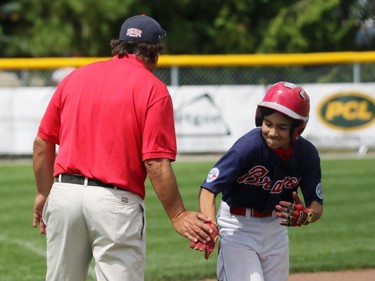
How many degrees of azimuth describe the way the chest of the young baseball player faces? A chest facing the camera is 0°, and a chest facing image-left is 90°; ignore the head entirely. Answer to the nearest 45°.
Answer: approximately 0°

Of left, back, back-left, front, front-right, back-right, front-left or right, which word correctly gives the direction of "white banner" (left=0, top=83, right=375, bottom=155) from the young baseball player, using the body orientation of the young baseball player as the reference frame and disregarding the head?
back

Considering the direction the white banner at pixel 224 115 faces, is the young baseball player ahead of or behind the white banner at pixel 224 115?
ahead

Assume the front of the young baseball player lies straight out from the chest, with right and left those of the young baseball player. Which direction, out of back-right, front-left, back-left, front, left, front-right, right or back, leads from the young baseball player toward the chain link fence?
back

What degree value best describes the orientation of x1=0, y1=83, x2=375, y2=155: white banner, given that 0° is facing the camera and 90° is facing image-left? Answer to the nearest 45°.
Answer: approximately 0°

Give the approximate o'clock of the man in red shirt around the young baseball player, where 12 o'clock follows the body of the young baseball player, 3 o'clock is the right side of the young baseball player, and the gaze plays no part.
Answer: The man in red shirt is roughly at 2 o'clock from the young baseball player.

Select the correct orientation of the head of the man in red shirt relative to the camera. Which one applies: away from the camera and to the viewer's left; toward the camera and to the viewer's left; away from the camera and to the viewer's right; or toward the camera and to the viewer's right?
away from the camera and to the viewer's right

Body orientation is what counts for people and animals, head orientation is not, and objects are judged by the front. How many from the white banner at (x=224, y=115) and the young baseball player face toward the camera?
2
